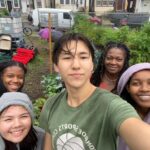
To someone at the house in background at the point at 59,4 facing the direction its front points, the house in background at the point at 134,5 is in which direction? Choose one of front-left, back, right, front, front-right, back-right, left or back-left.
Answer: left

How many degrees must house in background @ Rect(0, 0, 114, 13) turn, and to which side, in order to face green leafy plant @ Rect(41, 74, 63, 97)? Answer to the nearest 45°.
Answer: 0° — it already faces it

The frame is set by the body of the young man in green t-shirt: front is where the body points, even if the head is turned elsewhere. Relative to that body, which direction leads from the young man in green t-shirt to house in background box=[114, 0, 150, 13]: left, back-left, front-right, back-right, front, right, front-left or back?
back

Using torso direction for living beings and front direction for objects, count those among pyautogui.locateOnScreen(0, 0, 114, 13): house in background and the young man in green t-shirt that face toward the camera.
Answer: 2

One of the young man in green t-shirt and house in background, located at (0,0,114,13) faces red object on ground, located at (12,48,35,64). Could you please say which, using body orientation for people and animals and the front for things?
the house in background

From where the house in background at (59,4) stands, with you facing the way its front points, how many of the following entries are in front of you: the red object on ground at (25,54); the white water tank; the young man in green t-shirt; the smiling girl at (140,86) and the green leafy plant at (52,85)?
5

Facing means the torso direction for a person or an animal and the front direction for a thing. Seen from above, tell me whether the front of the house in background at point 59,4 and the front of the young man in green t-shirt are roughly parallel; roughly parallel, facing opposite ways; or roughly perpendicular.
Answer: roughly parallel

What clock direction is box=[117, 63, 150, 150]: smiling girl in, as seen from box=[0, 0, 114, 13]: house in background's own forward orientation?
The smiling girl is roughly at 12 o'clock from the house in background.

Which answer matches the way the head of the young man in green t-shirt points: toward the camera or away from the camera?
toward the camera

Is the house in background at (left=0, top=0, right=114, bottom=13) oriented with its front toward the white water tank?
yes

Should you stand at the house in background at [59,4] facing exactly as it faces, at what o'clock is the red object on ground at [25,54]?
The red object on ground is roughly at 12 o'clock from the house in background.

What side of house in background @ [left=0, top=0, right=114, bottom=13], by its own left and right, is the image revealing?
front

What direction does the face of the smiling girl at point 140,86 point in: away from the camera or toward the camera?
toward the camera

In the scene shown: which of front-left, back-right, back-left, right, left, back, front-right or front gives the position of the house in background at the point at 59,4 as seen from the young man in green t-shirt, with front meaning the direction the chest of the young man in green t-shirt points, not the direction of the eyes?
back

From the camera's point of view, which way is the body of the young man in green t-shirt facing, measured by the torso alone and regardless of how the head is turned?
toward the camera

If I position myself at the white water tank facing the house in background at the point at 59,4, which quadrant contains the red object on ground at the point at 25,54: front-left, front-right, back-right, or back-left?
back-right
